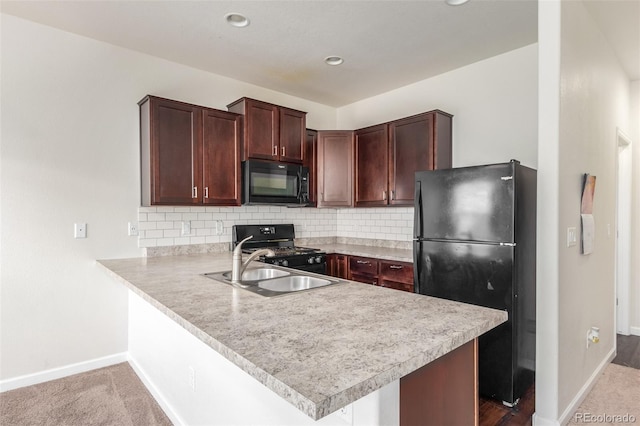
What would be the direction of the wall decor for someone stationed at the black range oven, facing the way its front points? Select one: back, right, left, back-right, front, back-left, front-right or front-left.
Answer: front

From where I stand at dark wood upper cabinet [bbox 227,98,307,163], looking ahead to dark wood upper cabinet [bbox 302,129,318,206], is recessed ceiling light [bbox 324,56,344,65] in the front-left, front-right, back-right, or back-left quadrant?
front-right

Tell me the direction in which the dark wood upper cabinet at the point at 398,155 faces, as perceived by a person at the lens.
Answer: facing the viewer and to the left of the viewer

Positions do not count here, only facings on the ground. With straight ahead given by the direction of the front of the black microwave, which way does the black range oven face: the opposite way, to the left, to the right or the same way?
the same way

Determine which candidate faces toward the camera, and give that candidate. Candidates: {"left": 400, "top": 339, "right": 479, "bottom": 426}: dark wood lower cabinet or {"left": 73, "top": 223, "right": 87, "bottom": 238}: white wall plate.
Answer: the white wall plate

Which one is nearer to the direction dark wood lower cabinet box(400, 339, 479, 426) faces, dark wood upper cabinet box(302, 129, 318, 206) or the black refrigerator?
the black refrigerator

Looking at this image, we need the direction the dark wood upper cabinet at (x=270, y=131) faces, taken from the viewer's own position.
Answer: facing the viewer and to the right of the viewer

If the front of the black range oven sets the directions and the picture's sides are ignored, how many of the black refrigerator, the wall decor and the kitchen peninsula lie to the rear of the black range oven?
0

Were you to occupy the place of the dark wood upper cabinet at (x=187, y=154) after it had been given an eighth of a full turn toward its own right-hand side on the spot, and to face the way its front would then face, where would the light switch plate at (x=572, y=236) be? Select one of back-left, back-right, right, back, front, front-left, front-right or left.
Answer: front-left

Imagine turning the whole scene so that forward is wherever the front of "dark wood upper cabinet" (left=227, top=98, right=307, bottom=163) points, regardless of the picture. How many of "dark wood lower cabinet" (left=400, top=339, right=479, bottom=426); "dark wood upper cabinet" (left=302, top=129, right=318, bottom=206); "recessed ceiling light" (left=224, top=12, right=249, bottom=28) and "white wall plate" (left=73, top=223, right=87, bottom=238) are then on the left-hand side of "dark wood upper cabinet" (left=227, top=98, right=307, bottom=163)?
1

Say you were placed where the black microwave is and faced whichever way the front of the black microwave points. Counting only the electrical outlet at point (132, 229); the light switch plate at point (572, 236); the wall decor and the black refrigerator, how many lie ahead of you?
3

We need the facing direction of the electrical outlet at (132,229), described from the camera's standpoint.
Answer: facing the viewer
